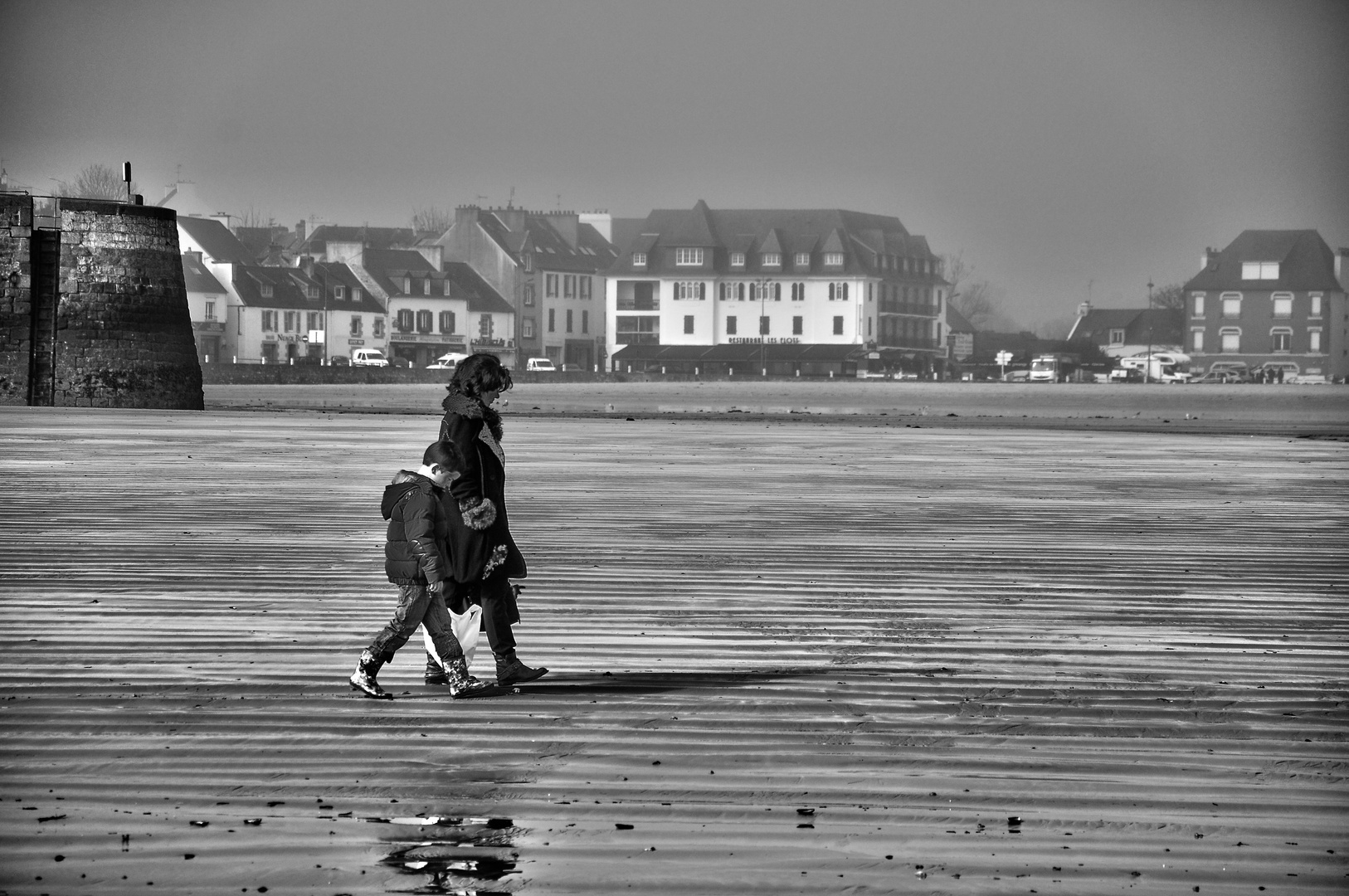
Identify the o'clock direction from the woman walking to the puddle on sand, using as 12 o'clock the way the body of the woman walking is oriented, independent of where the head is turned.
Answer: The puddle on sand is roughly at 3 o'clock from the woman walking.

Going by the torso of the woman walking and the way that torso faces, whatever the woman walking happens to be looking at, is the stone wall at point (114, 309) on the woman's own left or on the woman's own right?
on the woman's own left

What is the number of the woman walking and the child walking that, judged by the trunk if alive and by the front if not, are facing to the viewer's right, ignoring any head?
2

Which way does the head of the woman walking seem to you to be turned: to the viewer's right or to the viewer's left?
to the viewer's right

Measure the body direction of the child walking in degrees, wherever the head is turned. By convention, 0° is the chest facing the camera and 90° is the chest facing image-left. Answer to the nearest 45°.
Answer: approximately 270°

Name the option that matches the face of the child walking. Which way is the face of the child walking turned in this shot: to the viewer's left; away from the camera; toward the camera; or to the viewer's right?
to the viewer's right

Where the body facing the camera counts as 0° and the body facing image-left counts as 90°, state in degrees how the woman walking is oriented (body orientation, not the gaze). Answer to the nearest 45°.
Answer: approximately 270°

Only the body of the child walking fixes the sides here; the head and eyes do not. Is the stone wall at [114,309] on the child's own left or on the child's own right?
on the child's own left

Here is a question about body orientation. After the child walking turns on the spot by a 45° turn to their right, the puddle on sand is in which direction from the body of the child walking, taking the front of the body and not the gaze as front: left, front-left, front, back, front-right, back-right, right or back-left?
front-right

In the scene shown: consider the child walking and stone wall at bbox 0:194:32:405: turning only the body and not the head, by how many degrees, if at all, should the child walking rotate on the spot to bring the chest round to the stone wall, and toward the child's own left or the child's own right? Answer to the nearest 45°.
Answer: approximately 90° to the child's own left
